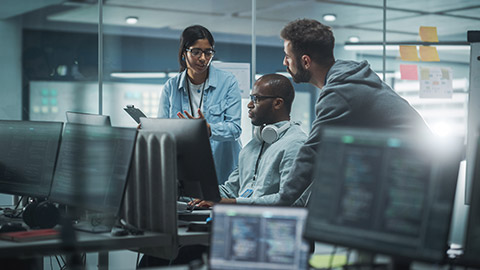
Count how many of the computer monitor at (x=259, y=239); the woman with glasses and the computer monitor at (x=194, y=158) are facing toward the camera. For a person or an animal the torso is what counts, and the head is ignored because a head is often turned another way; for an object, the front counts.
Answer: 2

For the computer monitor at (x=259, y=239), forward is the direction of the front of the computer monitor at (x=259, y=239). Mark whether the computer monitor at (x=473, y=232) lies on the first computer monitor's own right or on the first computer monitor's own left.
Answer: on the first computer monitor's own left

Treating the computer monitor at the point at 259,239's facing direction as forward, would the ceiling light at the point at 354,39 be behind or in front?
behind

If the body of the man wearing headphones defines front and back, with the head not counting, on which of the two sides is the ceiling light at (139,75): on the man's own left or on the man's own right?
on the man's own right

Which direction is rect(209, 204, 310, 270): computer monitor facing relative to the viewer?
toward the camera

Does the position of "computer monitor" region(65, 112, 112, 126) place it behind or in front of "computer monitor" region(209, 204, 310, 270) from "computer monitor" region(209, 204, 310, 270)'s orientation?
behind

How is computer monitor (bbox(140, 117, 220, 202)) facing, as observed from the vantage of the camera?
facing away from the viewer and to the right of the viewer

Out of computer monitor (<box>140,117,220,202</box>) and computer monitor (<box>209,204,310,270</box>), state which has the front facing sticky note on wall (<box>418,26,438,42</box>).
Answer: computer monitor (<box>140,117,220,202</box>)

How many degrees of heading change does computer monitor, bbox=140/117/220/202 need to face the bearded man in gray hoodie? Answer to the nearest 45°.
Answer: approximately 45° to its right

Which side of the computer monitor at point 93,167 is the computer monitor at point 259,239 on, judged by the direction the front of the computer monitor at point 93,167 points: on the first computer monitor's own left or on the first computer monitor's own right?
on the first computer monitor's own left

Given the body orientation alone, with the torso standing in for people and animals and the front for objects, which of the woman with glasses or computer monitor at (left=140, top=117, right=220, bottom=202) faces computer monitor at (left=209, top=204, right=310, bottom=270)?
the woman with glasses

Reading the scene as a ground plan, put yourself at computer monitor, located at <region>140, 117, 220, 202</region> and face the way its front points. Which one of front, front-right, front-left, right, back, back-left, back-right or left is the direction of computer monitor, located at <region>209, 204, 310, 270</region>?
back-right

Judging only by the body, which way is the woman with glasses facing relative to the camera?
toward the camera

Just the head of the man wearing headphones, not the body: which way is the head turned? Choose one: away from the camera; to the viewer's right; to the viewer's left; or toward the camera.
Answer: to the viewer's left

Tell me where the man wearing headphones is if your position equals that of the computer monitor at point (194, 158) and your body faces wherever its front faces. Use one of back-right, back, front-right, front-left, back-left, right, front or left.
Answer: front
